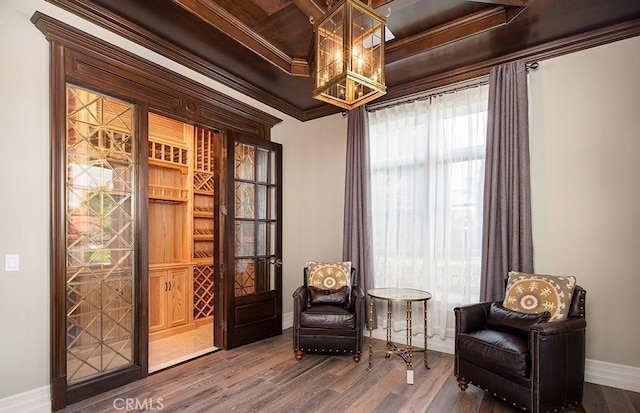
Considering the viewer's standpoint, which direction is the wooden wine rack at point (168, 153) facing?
facing the viewer and to the right of the viewer

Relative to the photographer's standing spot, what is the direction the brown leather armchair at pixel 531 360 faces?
facing the viewer and to the left of the viewer

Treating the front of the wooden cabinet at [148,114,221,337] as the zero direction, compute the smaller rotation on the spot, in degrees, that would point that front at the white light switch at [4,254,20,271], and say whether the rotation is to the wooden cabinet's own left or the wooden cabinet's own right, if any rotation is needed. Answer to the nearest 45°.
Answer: approximately 90° to the wooden cabinet's own right

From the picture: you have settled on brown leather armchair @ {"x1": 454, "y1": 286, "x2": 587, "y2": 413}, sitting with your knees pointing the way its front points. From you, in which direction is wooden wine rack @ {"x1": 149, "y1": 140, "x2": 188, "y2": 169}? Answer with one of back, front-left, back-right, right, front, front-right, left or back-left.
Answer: front-right

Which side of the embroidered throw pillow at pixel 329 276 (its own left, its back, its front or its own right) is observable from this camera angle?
front

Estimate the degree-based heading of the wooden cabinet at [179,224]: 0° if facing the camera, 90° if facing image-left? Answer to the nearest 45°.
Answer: approximately 315°

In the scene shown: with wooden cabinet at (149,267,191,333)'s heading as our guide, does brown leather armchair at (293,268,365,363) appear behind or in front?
in front
